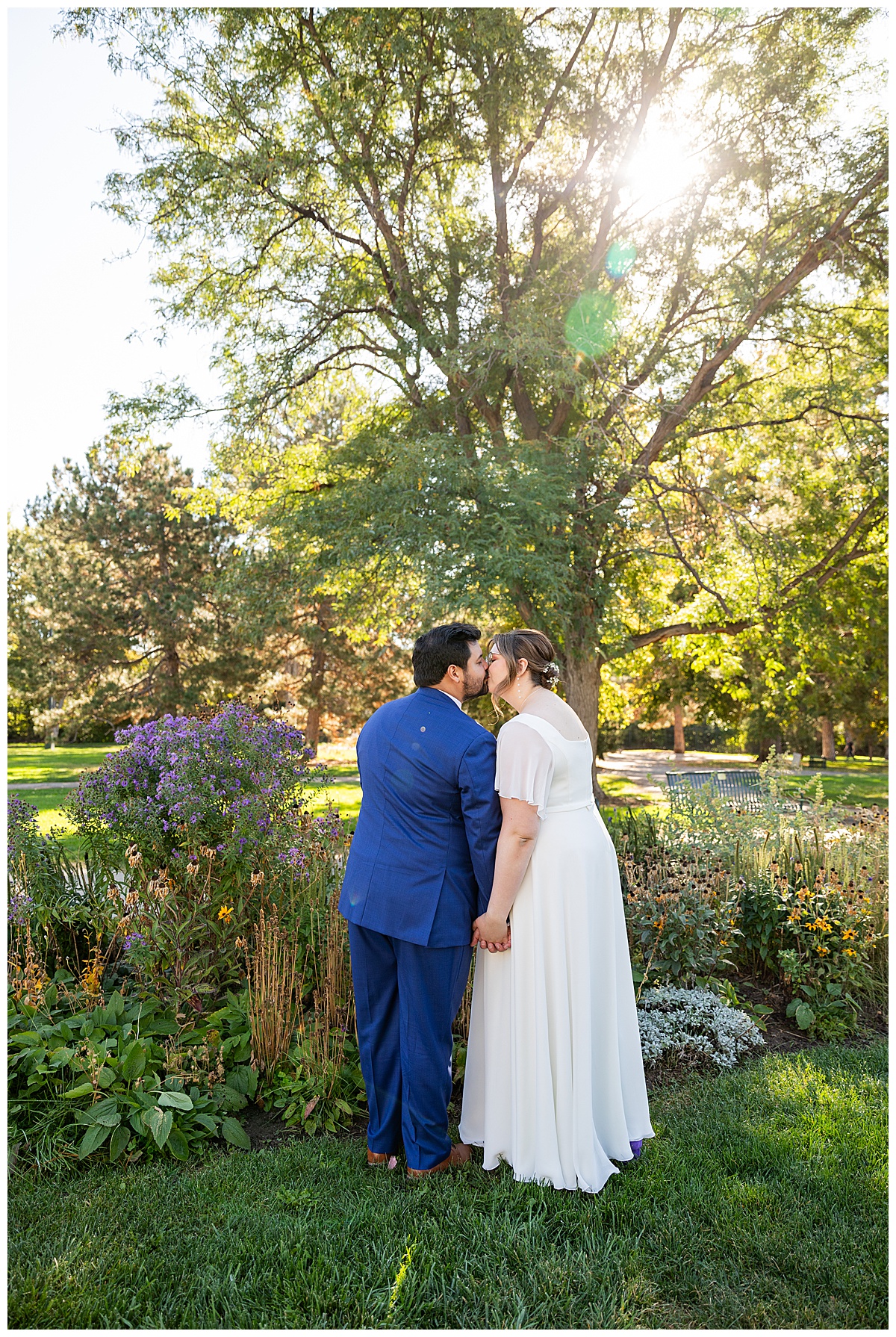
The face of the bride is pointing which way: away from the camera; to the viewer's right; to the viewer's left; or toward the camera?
to the viewer's left

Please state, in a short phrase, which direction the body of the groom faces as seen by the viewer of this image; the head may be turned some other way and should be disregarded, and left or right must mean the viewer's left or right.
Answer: facing away from the viewer and to the right of the viewer

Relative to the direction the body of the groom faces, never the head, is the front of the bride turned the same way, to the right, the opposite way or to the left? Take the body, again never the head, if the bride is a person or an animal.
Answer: to the left

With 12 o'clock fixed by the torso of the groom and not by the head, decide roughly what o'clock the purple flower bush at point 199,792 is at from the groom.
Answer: The purple flower bush is roughly at 9 o'clock from the groom.

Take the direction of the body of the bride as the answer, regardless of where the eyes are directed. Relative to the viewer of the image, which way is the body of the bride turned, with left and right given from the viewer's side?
facing away from the viewer and to the left of the viewer
